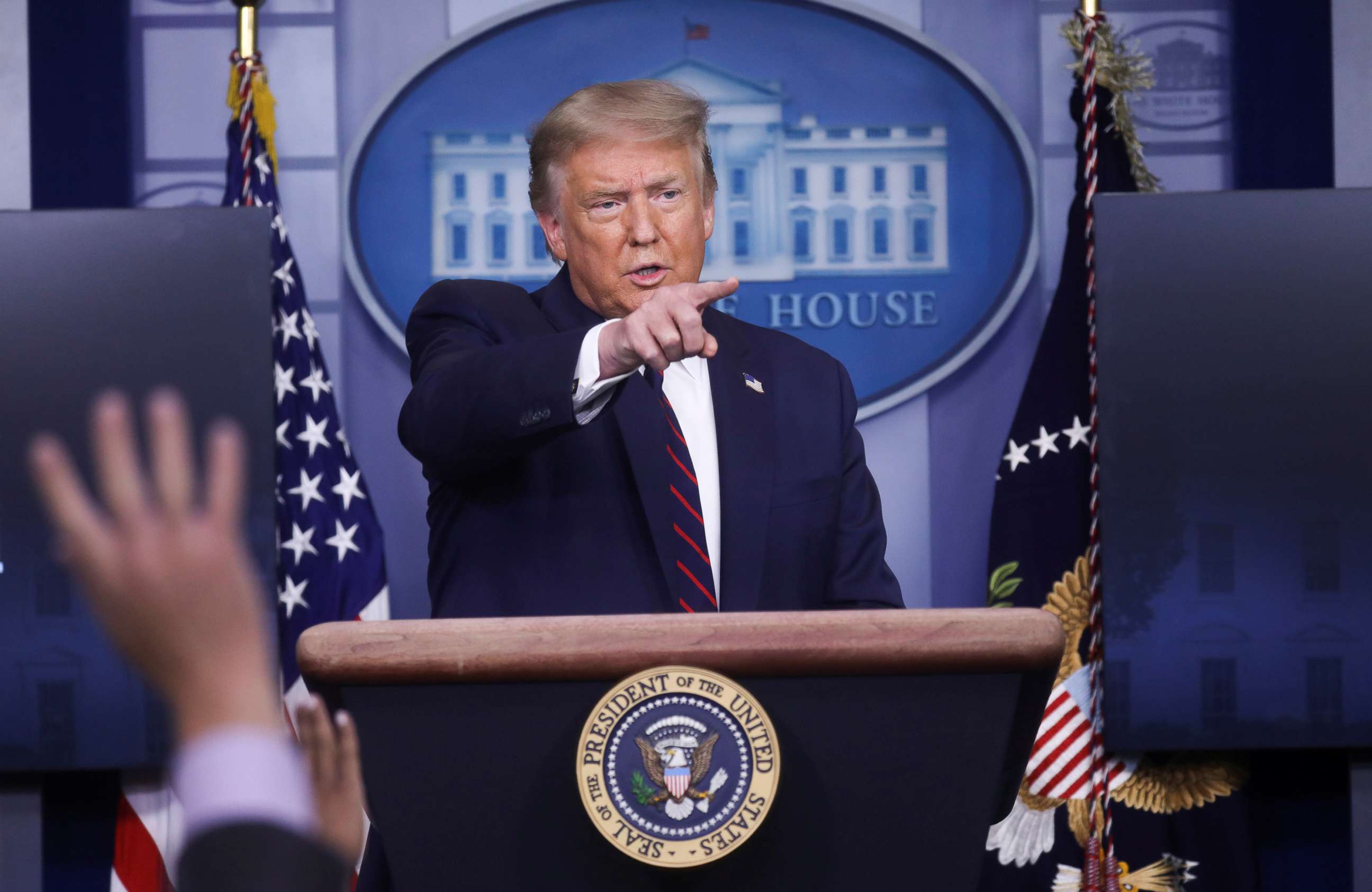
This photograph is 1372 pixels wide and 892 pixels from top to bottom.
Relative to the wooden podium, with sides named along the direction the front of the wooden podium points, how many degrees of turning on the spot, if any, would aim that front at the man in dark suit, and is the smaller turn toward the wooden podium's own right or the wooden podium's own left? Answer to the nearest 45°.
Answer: approximately 180°

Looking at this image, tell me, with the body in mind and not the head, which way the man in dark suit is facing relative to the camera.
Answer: toward the camera

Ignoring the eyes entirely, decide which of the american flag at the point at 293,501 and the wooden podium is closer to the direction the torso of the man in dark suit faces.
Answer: the wooden podium

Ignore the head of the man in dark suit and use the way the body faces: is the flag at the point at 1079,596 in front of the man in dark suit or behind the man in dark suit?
behind

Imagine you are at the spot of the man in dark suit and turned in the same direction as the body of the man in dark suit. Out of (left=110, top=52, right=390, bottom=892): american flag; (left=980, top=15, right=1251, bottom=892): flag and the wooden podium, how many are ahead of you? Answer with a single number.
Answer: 1

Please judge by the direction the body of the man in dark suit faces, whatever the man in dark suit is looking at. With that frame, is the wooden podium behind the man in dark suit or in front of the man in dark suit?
in front

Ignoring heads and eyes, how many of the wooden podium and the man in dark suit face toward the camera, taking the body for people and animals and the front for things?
2

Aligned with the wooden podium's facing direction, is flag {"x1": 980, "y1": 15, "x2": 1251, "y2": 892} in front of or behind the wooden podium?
behind
